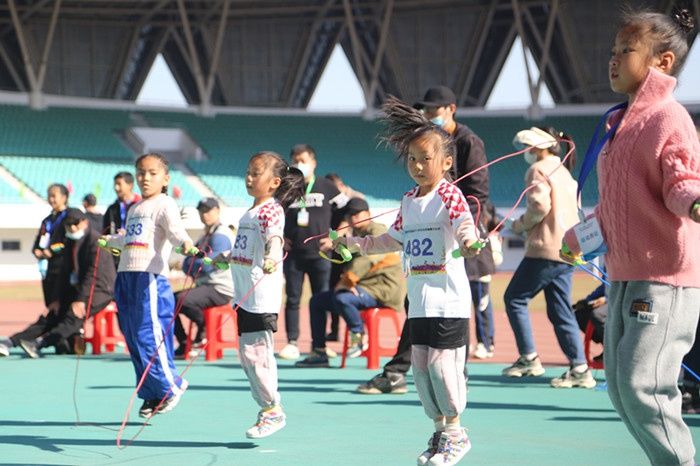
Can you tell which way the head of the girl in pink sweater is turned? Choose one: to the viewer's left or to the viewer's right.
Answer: to the viewer's left

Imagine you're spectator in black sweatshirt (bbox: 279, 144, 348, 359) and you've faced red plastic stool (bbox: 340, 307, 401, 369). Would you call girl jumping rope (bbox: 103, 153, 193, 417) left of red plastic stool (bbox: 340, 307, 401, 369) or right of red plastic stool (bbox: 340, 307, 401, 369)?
right

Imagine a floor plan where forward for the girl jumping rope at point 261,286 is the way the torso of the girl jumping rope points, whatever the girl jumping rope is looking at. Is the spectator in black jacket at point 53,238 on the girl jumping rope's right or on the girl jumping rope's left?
on the girl jumping rope's right

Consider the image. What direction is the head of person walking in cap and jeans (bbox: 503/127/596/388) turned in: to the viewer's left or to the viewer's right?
to the viewer's left

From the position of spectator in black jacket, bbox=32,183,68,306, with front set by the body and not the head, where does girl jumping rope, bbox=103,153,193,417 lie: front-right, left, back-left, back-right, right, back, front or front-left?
front-left

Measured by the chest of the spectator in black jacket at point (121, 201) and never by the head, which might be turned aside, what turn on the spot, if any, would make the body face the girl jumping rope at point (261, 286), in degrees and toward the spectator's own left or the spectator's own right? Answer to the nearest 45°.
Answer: approximately 45° to the spectator's own left

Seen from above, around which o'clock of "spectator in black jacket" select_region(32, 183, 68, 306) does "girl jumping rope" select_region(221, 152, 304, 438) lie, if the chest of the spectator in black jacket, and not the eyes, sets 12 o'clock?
The girl jumping rope is roughly at 10 o'clock from the spectator in black jacket.

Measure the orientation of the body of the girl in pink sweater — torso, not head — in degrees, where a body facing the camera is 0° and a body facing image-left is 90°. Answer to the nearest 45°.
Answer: approximately 45°

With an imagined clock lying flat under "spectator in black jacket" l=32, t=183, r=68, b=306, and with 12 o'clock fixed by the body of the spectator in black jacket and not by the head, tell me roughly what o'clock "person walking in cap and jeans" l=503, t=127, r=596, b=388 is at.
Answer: The person walking in cap and jeans is roughly at 9 o'clock from the spectator in black jacket.

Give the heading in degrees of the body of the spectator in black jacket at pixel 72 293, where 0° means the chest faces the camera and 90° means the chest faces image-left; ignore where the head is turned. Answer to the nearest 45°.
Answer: approximately 45°

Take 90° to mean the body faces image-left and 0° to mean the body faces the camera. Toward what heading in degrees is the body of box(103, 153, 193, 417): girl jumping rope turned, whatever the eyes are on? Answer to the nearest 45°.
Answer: approximately 45°

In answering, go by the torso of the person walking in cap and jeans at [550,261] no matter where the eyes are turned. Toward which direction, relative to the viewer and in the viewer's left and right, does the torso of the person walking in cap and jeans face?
facing to the left of the viewer

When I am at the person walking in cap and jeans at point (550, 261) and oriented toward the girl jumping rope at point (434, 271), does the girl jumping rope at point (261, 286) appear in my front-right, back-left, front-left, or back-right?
front-right

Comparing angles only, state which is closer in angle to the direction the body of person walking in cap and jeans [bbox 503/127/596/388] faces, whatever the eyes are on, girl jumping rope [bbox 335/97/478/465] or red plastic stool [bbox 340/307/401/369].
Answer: the red plastic stool
